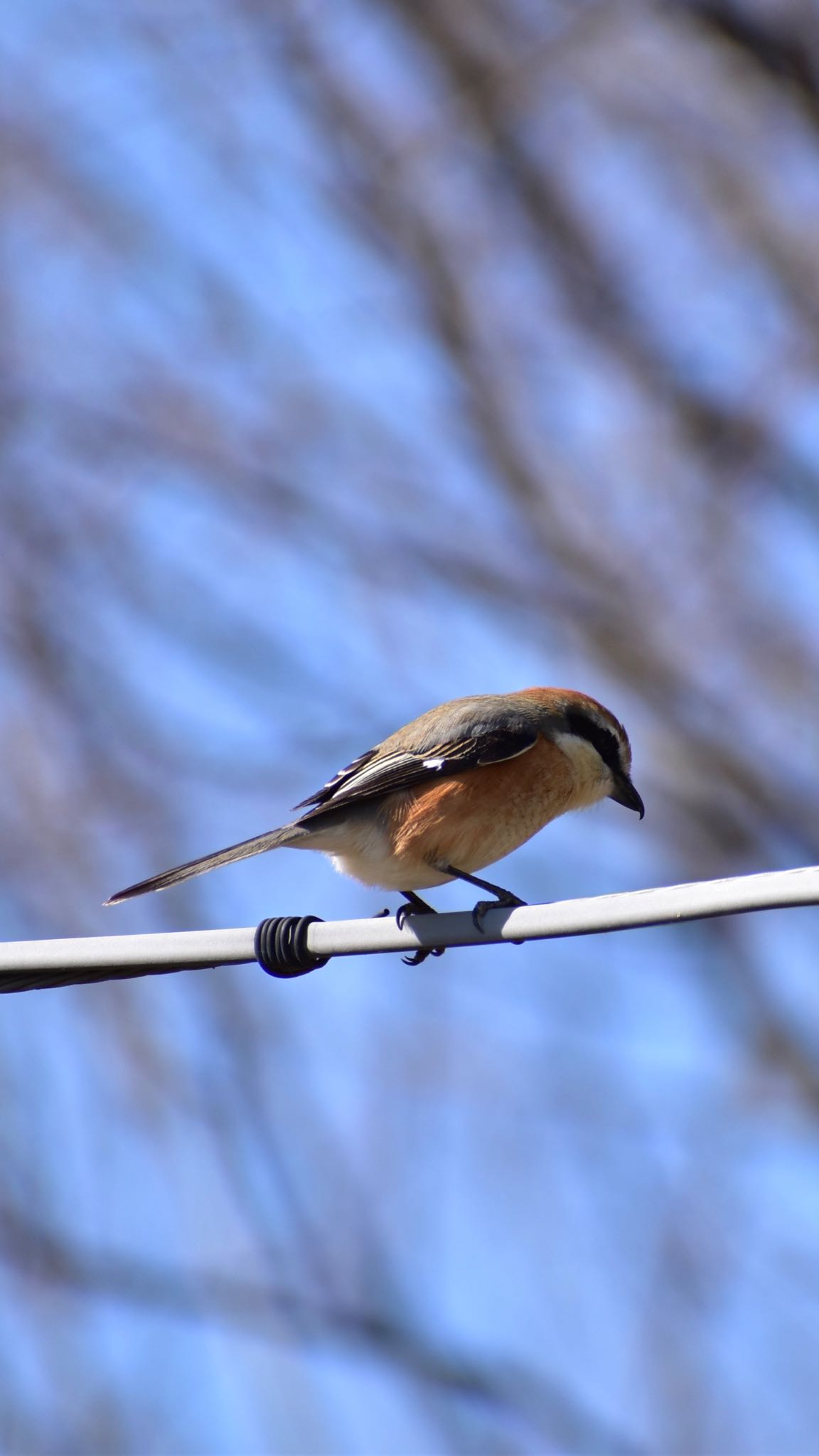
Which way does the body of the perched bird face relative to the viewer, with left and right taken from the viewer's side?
facing to the right of the viewer
